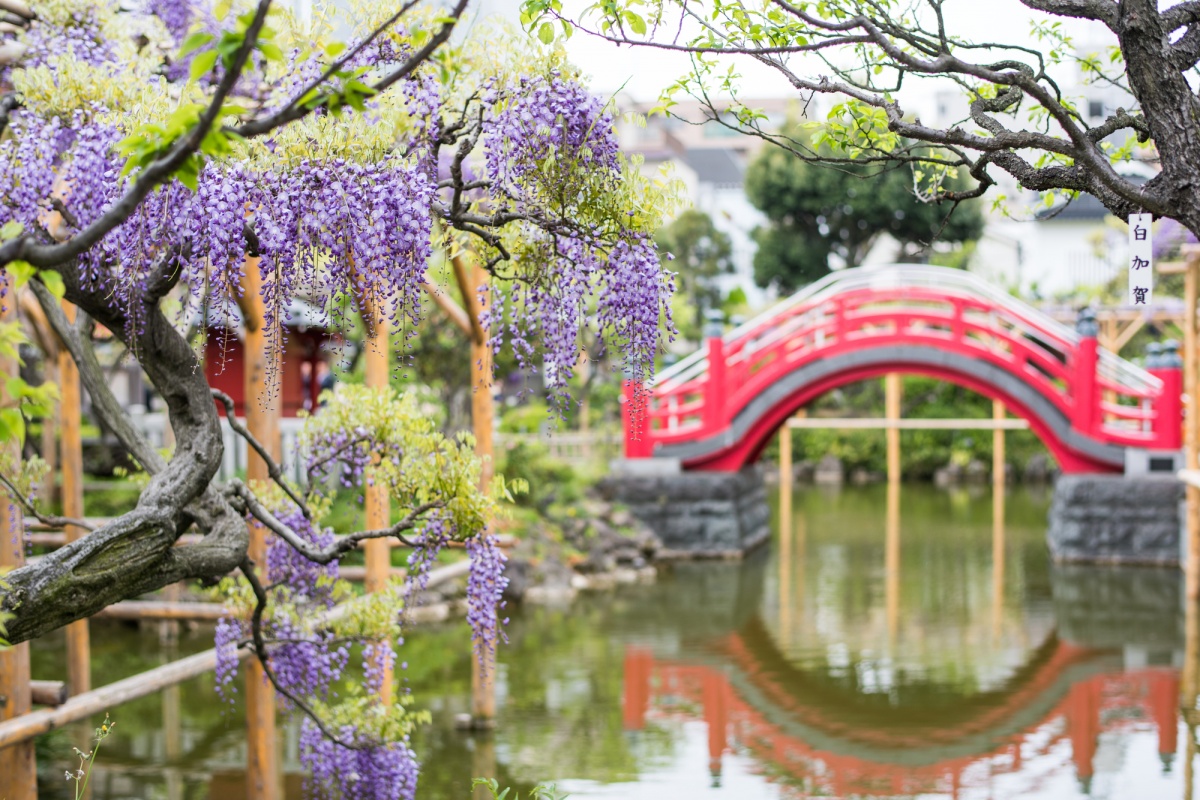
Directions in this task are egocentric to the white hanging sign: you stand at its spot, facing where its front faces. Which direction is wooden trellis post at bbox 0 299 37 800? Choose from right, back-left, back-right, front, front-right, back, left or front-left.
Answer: right

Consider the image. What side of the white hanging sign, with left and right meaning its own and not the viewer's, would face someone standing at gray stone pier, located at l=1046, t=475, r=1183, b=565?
back

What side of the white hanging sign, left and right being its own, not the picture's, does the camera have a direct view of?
front

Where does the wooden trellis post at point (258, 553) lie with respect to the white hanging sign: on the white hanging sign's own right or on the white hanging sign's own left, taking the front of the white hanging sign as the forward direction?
on the white hanging sign's own right

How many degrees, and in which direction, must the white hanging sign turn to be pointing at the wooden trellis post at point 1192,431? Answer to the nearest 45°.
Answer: approximately 180°

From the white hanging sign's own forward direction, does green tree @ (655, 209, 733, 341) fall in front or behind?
behind
